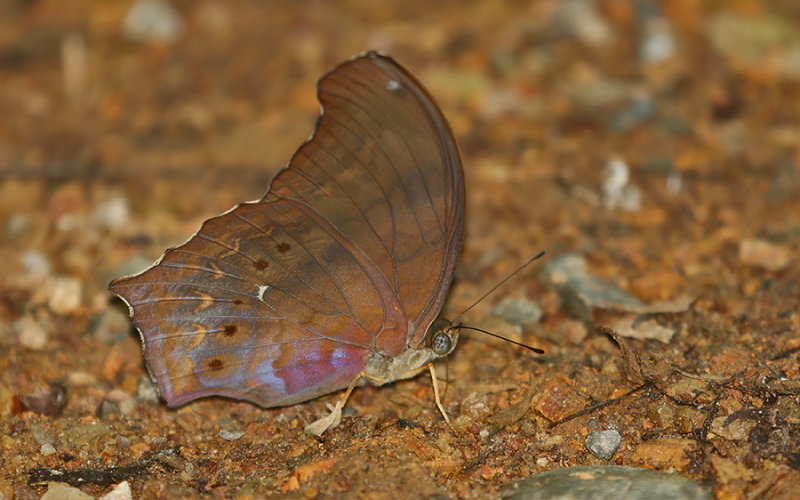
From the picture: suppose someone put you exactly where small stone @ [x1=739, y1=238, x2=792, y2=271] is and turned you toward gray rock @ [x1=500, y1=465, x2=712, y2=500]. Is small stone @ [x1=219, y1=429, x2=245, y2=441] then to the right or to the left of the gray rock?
right

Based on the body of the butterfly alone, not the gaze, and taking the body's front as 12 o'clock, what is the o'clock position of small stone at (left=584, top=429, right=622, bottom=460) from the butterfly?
The small stone is roughly at 1 o'clock from the butterfly.

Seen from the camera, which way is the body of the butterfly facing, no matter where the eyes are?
to the viewer's right

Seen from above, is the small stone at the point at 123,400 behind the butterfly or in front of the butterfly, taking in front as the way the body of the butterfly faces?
behind

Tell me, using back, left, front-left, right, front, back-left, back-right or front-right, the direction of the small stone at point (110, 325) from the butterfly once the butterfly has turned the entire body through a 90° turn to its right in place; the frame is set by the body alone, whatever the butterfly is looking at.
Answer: back-right

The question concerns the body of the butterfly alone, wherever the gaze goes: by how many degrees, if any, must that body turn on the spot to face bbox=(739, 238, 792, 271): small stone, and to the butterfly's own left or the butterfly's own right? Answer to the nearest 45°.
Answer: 0° — it already faces it

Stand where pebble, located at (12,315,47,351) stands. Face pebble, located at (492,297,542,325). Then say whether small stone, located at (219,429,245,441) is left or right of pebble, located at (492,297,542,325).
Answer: right

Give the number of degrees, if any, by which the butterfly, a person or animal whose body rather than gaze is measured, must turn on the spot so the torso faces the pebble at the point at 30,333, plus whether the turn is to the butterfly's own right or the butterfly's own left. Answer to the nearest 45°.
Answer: approximately 135° to the butterfly's own left

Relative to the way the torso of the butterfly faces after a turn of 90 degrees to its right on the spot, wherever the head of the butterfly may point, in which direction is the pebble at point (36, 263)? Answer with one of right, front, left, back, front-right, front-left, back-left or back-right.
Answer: back-right

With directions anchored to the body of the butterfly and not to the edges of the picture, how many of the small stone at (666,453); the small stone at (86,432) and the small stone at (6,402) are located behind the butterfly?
2
